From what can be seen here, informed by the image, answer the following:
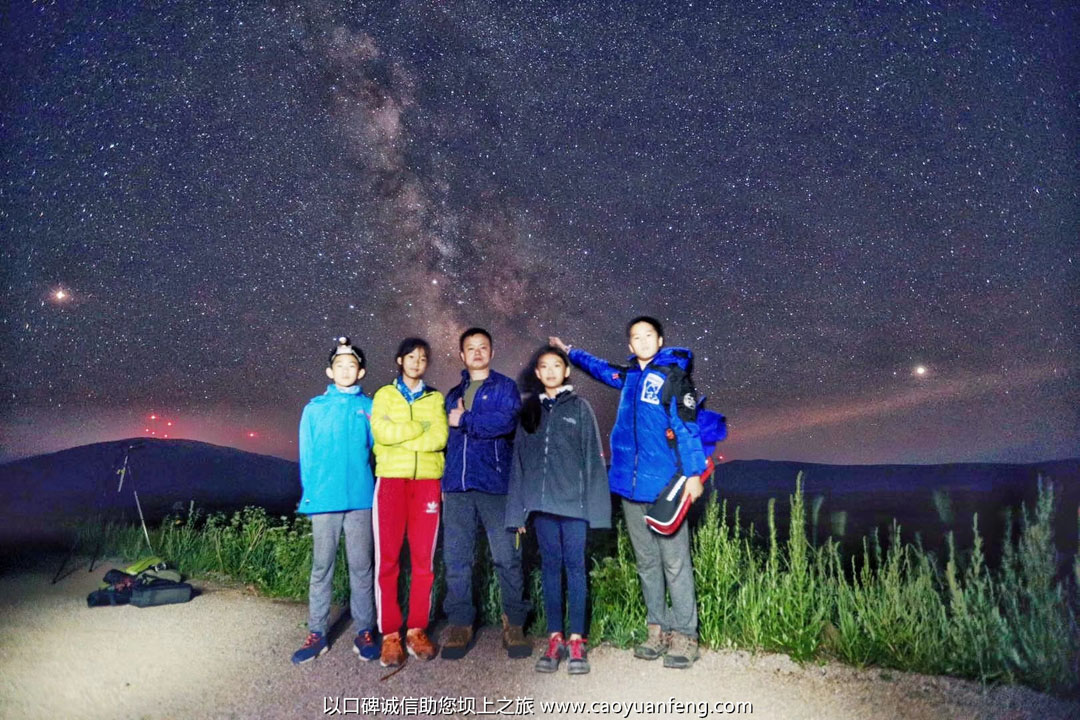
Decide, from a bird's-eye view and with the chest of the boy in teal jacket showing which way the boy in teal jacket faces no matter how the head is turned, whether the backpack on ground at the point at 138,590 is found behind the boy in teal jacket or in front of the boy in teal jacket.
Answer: behind

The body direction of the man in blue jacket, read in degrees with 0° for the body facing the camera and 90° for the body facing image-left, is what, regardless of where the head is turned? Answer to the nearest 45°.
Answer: approximately 0°

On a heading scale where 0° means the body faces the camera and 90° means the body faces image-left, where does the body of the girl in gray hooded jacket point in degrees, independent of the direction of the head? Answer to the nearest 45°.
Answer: approximately 0°

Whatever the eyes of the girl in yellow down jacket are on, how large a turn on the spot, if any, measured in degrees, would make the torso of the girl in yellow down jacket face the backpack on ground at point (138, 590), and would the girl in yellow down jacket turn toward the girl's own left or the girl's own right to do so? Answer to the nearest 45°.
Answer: approximately 135° to the girl's own right

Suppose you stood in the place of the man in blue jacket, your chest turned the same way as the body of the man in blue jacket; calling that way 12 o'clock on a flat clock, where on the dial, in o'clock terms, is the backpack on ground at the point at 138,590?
The backpack on ground is roughly at 4 o'clock from the man in blue jacket.
